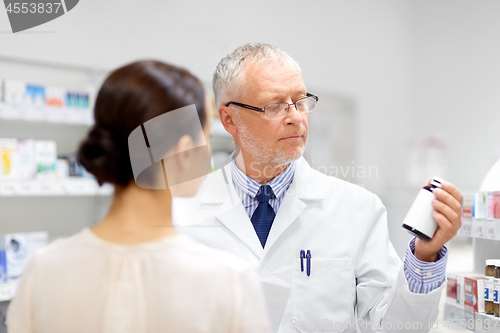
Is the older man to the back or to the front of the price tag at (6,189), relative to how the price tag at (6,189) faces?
to the front

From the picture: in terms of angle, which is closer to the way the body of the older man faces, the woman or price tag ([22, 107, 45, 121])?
the woman

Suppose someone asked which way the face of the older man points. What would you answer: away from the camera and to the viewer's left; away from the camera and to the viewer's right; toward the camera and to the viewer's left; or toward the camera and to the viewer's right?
toward the camera and to the viewer's right

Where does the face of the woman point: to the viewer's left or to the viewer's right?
to the viewer's right

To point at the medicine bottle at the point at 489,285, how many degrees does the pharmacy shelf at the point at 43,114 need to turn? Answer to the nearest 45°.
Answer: approximately 45° to its left

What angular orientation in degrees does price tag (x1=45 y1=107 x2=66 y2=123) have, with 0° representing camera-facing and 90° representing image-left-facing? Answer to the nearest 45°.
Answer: approximately 0°
